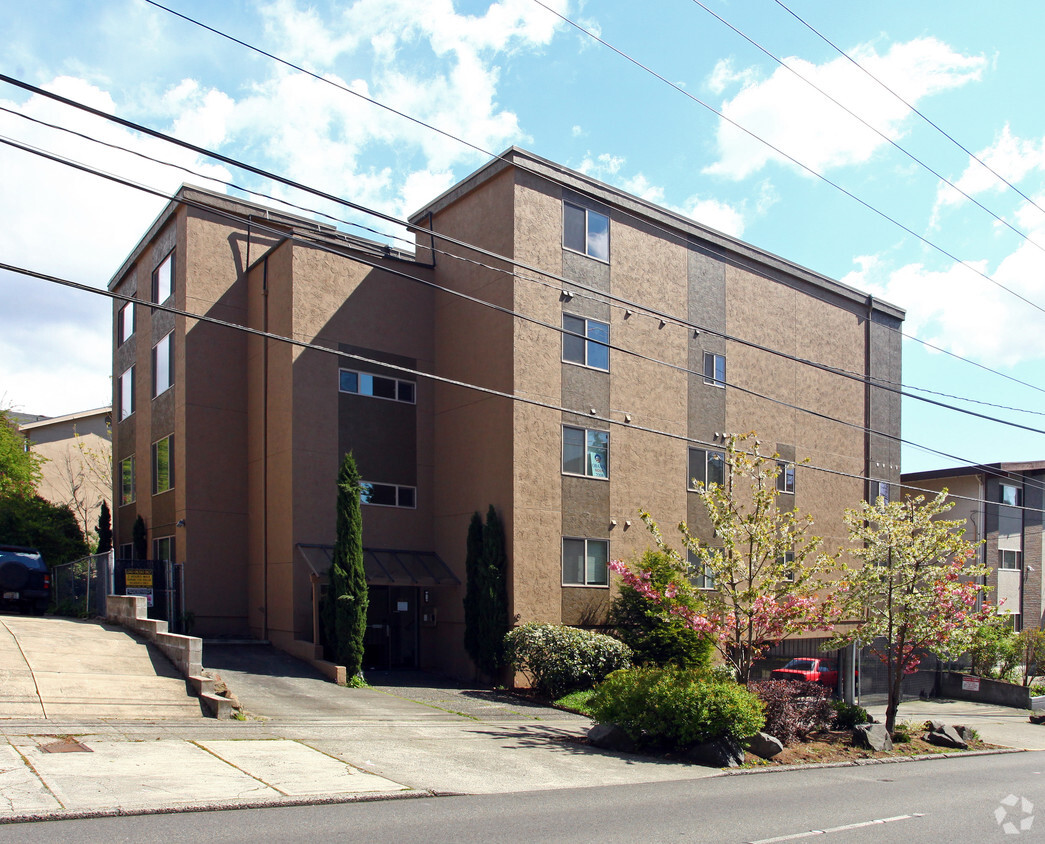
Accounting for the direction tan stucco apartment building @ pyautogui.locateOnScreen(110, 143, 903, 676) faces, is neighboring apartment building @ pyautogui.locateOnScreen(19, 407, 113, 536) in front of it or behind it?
behind

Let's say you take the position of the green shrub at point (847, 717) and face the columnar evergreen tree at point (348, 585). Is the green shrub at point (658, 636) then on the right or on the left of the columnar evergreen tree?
right

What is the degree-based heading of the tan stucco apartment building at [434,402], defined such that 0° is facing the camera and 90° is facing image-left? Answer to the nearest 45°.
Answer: approximately 315°

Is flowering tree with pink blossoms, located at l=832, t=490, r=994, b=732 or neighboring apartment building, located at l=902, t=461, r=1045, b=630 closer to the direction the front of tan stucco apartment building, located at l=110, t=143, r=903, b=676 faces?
the flowering tree with pink blossoms

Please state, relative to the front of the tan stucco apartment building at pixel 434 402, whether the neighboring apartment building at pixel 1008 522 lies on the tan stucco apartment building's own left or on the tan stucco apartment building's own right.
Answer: on the tan stucco apartment building's own left

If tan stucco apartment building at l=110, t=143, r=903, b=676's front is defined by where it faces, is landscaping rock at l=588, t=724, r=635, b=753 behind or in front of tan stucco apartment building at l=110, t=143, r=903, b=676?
in front

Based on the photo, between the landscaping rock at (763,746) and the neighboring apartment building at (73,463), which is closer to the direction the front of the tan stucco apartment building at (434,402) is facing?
the landscaping rock

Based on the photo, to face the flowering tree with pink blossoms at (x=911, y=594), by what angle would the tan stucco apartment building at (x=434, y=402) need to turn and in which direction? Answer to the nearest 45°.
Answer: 0° — it already faces it

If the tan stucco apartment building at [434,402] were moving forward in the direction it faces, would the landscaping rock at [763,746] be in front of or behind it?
in front

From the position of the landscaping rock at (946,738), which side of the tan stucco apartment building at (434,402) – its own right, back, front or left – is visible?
front

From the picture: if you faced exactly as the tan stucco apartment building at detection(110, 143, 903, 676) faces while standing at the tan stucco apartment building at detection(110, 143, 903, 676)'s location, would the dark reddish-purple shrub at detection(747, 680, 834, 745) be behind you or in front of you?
in front

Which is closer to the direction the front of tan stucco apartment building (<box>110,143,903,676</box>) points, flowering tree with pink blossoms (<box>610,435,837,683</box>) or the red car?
the flowering tree with pink blossoms
